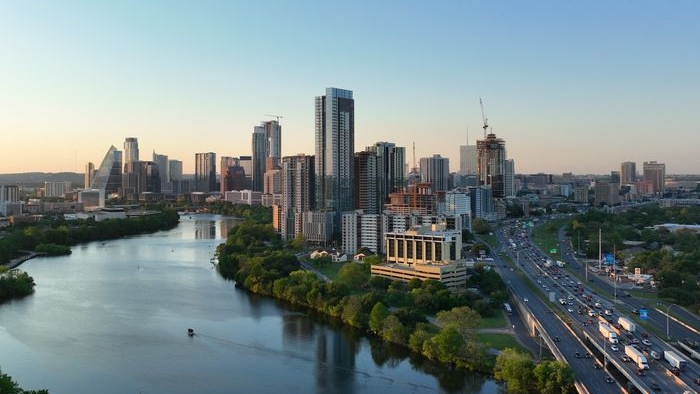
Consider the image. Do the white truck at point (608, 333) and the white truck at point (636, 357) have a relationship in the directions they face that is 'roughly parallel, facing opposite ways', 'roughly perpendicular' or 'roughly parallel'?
roughly parallel

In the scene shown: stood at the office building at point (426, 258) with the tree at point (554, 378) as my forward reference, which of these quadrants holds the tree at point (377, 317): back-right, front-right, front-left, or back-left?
front-right

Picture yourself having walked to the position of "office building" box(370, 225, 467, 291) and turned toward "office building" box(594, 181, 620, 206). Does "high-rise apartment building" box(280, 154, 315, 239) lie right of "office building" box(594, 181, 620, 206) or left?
left

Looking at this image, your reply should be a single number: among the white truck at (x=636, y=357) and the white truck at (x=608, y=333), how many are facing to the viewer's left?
0
